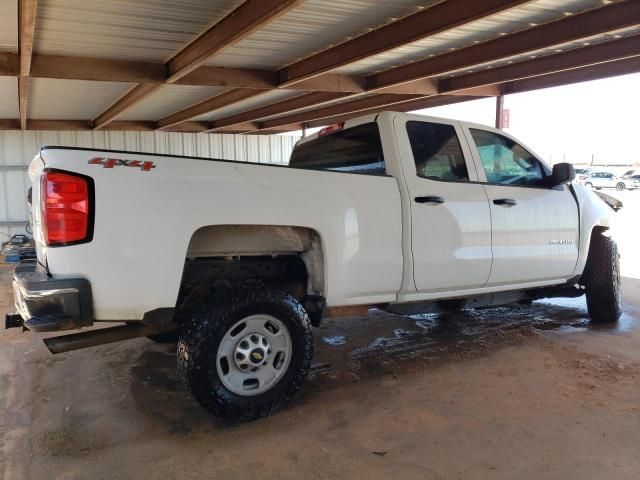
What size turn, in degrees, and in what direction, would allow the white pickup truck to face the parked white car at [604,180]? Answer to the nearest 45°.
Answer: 0° — it already faces it

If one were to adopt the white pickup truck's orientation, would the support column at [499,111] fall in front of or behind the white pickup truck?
in front

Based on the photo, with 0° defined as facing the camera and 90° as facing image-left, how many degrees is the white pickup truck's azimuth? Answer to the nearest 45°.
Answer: approximately 225°
